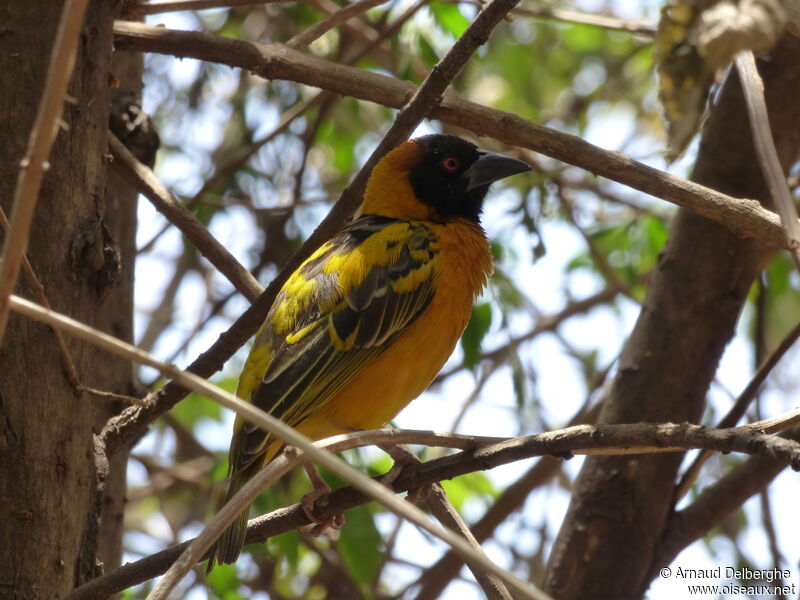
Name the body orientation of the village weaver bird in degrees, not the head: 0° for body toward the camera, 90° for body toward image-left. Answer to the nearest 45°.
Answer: approximately 270°

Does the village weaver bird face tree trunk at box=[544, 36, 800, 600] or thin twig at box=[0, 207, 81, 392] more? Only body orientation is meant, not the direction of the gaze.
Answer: the tree trunk

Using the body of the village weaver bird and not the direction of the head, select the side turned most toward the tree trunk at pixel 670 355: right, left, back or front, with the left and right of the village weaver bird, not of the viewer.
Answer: front

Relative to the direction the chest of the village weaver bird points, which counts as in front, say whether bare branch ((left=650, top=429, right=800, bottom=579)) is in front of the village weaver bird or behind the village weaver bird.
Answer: in front
